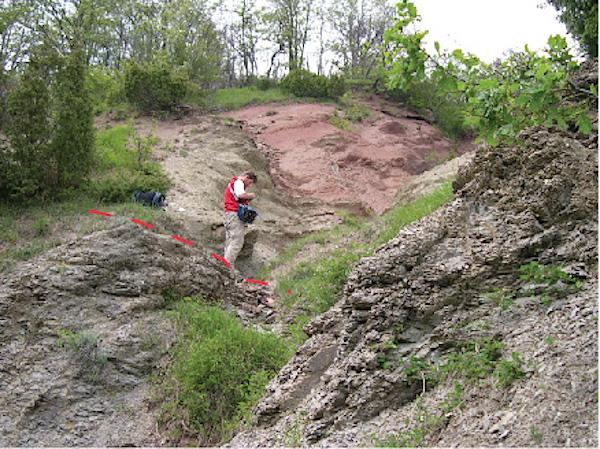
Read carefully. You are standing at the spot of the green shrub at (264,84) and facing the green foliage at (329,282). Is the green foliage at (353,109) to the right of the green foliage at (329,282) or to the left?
left

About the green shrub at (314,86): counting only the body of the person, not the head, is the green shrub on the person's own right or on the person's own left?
on the person's own left

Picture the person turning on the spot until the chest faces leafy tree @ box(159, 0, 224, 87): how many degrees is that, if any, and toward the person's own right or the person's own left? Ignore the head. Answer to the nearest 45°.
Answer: approximately 90° to the person's own left

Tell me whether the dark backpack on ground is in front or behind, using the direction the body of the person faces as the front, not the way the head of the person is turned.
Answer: behind

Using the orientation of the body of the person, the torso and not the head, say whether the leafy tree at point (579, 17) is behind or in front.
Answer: in front

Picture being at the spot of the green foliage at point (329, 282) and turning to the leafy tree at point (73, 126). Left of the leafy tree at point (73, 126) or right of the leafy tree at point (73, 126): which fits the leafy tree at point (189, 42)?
right

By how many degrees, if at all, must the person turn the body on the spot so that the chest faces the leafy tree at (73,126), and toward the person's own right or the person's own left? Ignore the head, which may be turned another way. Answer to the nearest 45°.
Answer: approximately 180°

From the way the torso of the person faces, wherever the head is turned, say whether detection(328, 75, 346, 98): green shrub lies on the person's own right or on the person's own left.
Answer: on the person's own left

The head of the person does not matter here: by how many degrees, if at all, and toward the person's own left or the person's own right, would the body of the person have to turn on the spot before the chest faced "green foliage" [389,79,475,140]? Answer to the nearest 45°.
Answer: approximately 45° to the person's own left

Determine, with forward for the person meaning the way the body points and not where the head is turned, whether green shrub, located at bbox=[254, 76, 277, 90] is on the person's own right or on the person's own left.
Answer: on the person's own left

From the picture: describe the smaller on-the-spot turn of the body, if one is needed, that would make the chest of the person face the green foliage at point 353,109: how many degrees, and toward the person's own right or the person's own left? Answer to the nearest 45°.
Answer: approximately 90° to the person's own left

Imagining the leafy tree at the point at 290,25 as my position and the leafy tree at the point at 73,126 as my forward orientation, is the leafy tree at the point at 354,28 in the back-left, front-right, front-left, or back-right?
back-left

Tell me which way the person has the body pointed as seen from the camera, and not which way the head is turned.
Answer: to the viewer's right

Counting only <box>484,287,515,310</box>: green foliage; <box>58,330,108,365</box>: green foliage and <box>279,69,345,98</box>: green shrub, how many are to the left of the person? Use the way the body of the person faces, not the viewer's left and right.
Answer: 1
